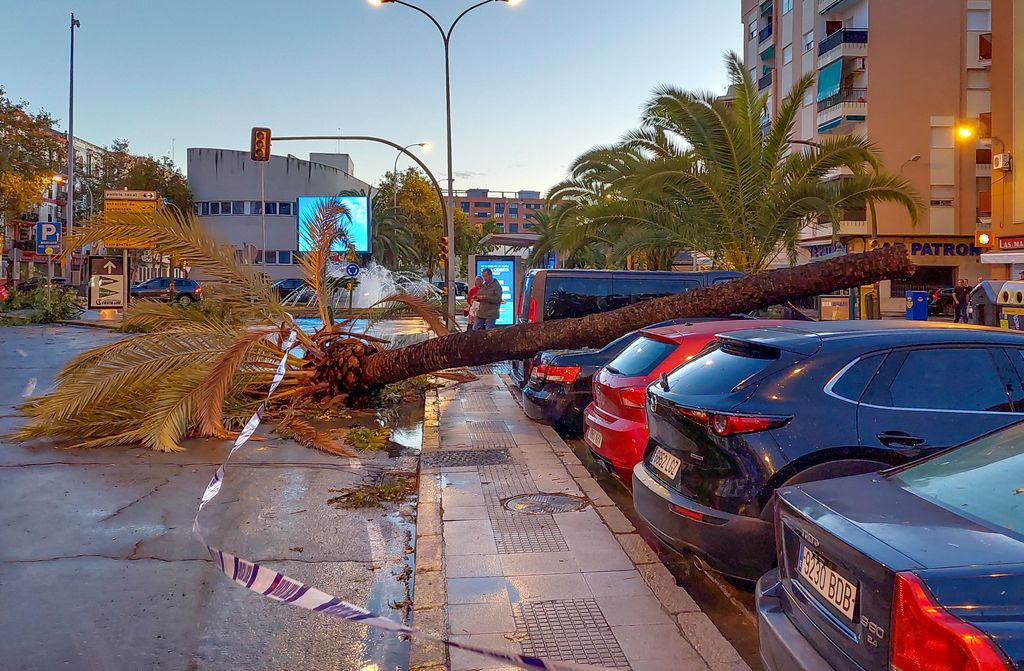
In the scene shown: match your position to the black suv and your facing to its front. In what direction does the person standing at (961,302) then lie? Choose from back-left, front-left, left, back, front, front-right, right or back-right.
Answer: front-left

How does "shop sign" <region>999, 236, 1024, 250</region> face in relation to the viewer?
toward the camera

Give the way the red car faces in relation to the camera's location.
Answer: facing away from the viewer and to the right of the viewer

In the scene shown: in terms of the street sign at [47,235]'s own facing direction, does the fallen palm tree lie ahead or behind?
ahead

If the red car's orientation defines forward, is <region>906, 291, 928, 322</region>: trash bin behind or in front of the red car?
in front

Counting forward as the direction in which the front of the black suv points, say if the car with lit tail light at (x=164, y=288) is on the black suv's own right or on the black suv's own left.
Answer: on the black suv's own left

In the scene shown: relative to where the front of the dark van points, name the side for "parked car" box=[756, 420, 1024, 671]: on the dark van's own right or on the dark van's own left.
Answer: on the dark van's own right

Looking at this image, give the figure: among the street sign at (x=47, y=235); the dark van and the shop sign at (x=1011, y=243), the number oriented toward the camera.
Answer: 2

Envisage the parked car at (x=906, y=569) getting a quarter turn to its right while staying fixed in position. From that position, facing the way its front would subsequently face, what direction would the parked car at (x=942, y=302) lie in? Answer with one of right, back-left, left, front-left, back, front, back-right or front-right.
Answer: back-left

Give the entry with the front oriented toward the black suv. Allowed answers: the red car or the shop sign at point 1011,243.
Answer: the shop sign

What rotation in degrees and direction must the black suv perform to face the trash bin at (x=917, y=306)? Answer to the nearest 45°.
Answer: approximately 45° to its left

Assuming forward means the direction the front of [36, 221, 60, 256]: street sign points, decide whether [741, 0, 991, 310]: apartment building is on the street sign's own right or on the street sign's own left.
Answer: on the street sign's own left

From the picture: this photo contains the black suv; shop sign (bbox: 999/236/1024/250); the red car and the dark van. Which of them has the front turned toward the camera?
the shop sign

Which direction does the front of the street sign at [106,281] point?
toward the camera

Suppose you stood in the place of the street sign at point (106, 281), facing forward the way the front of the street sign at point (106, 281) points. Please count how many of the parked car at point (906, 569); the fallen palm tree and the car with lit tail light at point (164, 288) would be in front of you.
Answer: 2

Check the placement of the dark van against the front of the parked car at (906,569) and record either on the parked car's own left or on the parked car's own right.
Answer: on the parked car's own left
